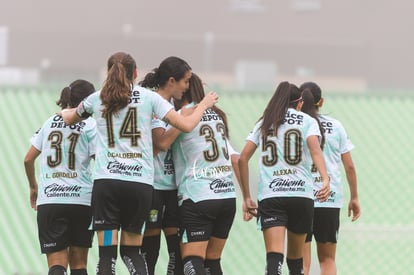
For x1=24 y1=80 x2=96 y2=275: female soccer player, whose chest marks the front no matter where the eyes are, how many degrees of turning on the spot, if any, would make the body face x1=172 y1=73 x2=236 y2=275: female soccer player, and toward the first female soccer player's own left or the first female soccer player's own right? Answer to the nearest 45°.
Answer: approximately 90° to the first female soccer player's own right

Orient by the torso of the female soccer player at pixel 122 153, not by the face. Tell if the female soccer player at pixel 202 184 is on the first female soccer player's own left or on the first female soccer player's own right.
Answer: on the first female soccer player's own right

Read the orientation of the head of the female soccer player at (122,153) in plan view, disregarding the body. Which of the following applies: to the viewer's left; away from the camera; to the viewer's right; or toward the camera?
away from the camera

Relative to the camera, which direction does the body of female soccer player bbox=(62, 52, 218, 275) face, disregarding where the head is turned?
away from the camera

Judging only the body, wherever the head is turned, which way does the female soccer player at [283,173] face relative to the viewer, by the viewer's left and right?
facing away from the viewer

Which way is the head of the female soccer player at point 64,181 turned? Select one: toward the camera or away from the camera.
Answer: away from the camera

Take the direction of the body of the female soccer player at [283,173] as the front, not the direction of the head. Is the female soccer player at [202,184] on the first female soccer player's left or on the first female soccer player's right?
on the first female soccer player's left

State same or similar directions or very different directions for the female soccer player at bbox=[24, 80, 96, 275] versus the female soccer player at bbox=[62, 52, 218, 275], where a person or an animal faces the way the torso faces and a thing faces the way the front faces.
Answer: same or similar directions

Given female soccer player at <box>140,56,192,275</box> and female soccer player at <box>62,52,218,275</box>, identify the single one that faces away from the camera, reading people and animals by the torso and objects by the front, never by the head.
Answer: female soccer player at <box>62,52,218,275</box>

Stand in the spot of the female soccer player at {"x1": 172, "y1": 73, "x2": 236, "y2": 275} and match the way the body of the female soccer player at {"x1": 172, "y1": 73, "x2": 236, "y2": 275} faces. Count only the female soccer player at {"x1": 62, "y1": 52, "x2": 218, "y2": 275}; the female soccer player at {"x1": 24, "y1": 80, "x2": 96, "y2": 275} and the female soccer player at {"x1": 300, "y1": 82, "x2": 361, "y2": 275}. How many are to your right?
1

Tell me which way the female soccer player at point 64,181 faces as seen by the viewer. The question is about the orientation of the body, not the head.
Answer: away from the camera

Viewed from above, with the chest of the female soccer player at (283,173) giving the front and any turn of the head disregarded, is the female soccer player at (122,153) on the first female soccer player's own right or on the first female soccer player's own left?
on the first female soccer player's own left
